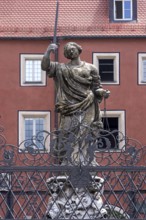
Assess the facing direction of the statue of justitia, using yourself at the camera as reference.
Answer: facing the viewer
